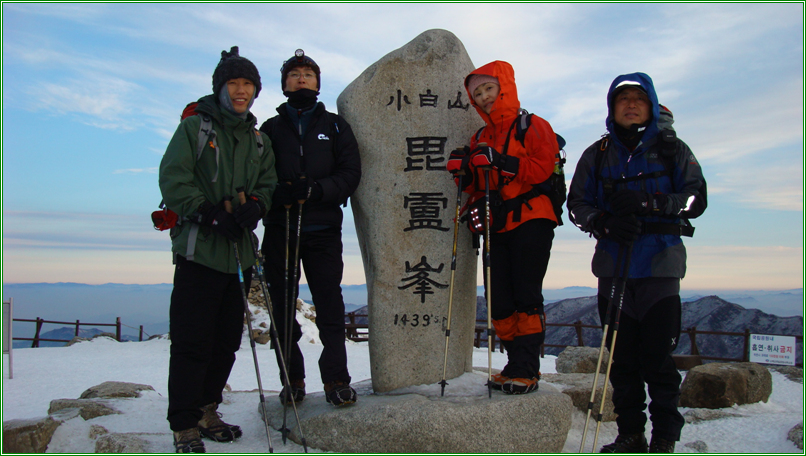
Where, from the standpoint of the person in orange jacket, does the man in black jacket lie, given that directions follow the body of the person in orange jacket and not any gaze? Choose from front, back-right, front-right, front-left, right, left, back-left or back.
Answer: front-right

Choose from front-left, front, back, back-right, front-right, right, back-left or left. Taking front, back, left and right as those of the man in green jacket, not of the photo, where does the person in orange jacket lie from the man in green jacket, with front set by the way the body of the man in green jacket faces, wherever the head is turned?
front-left

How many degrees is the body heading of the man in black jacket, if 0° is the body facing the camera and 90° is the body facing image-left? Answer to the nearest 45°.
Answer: approximately 0°

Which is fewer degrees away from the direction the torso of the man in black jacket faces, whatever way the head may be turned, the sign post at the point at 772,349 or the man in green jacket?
the man in green jacket

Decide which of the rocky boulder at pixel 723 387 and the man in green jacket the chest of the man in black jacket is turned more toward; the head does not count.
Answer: the man in green jacket

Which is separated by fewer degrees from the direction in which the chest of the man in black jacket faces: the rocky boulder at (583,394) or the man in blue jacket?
the man in blue jacket

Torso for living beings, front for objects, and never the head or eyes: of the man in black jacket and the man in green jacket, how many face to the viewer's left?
0

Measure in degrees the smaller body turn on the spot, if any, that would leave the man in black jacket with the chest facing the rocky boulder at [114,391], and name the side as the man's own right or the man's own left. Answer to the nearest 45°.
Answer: approximately 135° to the man's own right

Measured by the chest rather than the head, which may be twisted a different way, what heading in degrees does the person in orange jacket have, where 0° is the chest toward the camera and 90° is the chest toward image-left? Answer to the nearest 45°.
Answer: approximately 45°

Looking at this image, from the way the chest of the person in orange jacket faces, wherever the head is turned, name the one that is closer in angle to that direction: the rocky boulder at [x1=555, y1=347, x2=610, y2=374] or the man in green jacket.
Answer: the man in green jacket

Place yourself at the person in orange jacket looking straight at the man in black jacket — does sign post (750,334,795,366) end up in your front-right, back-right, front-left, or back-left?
back-right
